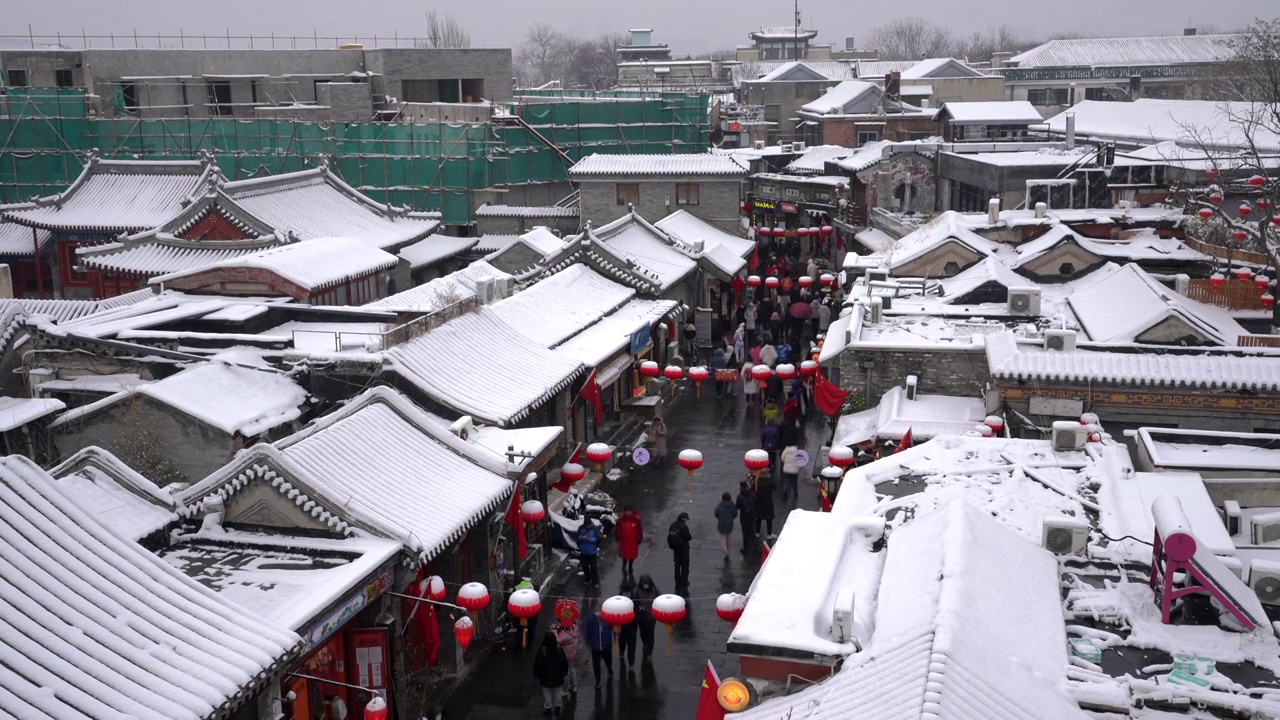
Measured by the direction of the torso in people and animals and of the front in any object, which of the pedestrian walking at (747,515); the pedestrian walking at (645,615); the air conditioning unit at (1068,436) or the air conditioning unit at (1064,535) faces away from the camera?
the pedestrian walking at (747,515)

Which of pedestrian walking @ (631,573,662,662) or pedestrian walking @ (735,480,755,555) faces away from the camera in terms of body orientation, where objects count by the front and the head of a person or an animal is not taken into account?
pedestrian walking @ (735,480,755,555)

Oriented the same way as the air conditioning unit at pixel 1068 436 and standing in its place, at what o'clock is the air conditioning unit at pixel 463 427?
the air conditioning unit at pixel 463 427 is roughly at 3 o'clock from the air conditioning unit at pixel 1068 436.

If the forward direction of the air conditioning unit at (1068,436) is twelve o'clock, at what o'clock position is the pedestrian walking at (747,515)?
The pedestrian walking is roughly at 4 o'clock from the air conditioning unit.

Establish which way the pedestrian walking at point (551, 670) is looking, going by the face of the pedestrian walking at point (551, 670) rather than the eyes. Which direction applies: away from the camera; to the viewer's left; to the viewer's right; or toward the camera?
away from the camera

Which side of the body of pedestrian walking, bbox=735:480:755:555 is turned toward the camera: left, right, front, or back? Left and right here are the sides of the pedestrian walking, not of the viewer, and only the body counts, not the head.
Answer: back

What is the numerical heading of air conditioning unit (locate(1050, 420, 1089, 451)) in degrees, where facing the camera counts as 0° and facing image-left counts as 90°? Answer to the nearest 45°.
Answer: approximately 0°

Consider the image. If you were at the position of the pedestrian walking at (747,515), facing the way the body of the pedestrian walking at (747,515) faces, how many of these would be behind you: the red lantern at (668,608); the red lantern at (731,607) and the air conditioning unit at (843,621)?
3

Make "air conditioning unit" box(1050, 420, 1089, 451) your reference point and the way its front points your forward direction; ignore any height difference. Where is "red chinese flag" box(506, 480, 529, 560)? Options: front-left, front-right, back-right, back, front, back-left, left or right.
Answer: right

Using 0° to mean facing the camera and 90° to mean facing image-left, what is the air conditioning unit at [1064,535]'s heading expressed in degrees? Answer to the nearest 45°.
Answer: approximately 0°
